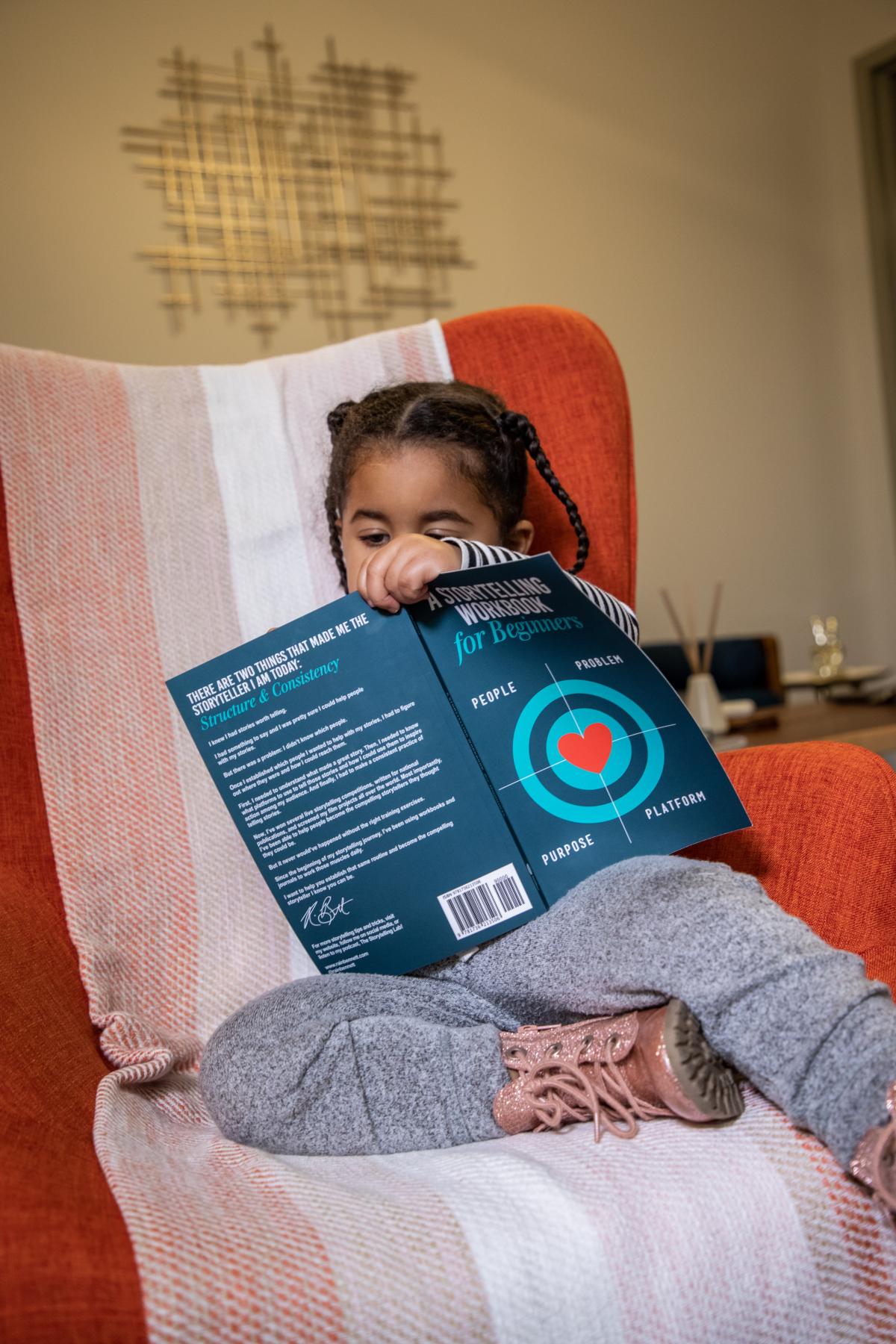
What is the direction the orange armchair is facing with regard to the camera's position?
facing the viewer and to the right of the viewer

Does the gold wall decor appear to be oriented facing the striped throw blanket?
yes

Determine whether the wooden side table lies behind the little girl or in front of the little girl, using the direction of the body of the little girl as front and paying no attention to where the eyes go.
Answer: behind

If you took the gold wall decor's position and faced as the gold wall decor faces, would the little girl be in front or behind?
in front

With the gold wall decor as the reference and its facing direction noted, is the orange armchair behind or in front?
in front

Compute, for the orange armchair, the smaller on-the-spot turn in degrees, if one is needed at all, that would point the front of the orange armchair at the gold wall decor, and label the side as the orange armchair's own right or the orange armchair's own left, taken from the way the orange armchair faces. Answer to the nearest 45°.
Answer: approximately 135° to the orange armchair's own left

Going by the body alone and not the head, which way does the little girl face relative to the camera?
toward the camera

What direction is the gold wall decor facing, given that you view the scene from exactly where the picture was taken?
facing the viewer

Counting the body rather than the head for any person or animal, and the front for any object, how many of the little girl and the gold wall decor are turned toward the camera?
2

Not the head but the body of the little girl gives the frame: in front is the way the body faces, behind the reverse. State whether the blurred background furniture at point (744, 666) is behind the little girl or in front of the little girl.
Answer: behind
